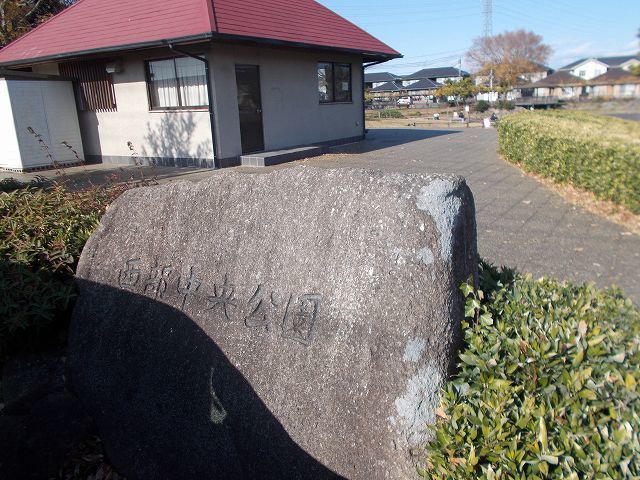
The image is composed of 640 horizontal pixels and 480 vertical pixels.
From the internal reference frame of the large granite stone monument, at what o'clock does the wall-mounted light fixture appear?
The wall-mounted light fixture is roughly at 4 o'clock from the large granite stone monument.

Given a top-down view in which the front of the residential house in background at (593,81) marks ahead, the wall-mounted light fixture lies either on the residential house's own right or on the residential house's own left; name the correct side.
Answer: on the residential house's own right

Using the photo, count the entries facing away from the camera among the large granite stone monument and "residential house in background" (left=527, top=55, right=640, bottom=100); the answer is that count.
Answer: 0

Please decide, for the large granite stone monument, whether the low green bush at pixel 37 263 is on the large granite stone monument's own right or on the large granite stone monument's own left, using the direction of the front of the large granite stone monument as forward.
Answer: on the large granite stone monument's own right

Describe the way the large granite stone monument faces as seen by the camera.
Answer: facing the viewer and to the left of the viewer

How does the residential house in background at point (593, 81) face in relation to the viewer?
toward the camera

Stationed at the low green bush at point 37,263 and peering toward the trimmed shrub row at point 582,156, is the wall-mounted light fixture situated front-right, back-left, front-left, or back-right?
front-left

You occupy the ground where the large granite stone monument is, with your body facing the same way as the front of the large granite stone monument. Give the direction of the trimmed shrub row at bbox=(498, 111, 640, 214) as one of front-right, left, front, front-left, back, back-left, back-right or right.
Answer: back

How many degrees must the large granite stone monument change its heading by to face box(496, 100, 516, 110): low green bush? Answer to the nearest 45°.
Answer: approximately 180°

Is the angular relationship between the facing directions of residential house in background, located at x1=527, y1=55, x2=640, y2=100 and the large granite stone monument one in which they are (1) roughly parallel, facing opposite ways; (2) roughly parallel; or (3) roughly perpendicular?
roughly parallel
